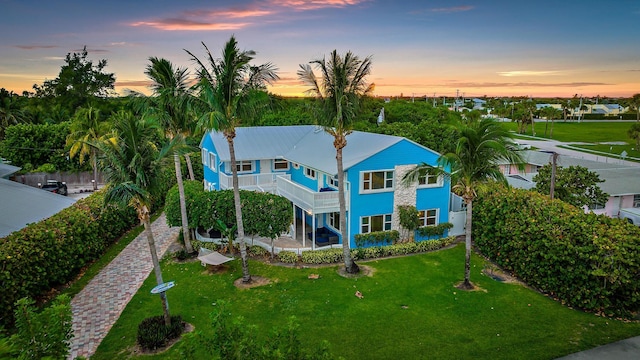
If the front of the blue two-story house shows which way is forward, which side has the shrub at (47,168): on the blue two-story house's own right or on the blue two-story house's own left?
on the blue two-story house's own right

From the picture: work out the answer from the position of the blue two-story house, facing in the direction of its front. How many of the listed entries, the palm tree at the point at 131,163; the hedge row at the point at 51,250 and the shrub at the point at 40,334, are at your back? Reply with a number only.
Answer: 0

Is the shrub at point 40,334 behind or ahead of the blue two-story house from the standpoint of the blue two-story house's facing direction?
ahead

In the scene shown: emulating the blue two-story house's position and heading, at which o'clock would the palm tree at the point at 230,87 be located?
The palm tree is roughly at 12 o'clock from the blue two-story house.

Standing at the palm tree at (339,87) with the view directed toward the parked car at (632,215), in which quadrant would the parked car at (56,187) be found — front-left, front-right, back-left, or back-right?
back-left

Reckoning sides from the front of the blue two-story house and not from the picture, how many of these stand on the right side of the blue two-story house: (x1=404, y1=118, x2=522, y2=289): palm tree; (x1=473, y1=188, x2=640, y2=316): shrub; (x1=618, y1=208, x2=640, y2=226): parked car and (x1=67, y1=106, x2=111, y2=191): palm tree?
1

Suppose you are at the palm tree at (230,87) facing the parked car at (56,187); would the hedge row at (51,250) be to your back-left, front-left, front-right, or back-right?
front-left

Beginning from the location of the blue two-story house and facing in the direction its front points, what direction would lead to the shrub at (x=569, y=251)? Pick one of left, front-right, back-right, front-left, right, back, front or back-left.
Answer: left

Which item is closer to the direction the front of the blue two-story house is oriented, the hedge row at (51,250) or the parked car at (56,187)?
the hedge row

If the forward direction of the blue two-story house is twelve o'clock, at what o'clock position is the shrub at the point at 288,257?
The shrub is roughly at 12 o'clock from the blue two-story house.

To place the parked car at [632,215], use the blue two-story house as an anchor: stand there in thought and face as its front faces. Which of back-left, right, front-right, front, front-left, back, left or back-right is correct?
back-left

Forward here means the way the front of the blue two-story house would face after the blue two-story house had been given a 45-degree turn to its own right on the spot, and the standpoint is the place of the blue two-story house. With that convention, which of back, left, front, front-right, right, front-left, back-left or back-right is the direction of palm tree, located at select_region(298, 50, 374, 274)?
left

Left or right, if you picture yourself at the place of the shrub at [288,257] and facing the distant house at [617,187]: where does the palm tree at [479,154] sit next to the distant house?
right

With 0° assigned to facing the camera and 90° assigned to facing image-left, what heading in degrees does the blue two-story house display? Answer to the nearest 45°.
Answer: approximately 45°

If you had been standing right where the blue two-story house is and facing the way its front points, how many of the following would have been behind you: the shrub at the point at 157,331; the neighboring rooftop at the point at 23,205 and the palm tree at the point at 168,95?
0

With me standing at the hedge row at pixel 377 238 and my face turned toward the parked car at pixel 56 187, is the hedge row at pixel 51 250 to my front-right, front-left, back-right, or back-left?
front-left
